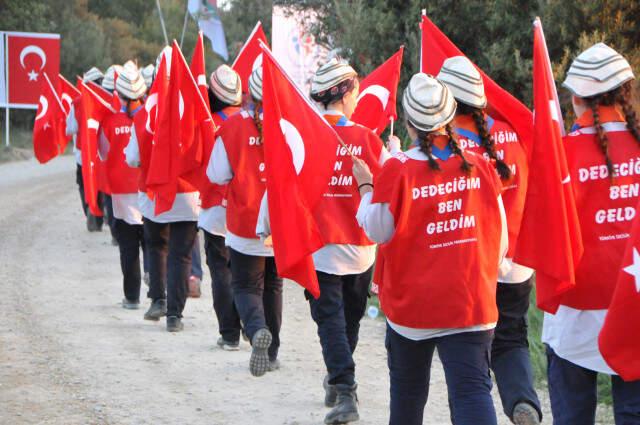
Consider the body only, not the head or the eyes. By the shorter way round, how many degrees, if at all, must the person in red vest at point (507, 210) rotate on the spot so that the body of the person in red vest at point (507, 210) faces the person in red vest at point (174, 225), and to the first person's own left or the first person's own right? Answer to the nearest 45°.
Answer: approximately 45° to the first person's own left

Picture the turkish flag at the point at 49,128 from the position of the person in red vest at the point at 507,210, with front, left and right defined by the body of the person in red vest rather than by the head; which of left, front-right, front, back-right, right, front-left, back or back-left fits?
front-left

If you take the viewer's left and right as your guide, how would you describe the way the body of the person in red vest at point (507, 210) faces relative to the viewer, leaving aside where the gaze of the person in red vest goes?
facing away from the viewer

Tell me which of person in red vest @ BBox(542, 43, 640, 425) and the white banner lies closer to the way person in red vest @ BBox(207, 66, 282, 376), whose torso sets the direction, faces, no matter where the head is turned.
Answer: the white banner

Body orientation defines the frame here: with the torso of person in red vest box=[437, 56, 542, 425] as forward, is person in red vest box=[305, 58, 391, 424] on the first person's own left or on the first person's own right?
on the first person's own left

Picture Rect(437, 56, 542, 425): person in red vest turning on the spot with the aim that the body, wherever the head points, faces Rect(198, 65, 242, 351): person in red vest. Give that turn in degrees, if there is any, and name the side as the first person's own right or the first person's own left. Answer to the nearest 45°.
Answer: approximately 45° to the first person's own left

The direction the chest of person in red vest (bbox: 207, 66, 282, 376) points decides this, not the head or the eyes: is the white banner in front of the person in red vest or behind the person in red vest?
in front

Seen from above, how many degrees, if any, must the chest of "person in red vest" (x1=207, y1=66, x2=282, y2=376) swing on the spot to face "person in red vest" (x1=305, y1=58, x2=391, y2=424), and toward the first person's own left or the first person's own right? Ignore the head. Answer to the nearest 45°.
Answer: approximately 135° to the first person's own right

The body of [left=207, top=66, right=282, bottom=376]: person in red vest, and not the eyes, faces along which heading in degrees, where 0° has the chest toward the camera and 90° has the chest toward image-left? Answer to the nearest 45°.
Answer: approximately 180°

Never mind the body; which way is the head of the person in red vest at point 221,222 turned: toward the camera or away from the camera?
away from the camera

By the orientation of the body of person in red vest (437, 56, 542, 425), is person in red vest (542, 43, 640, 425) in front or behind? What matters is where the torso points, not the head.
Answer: behind

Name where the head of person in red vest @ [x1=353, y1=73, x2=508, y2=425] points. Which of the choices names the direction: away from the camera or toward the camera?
away from the camera

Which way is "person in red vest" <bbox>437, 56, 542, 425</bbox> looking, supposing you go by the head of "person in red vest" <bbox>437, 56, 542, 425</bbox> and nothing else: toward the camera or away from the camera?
away from the camera

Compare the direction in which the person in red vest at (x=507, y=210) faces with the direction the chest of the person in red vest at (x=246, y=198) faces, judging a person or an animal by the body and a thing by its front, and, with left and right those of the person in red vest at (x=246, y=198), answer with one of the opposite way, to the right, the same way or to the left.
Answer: the same way

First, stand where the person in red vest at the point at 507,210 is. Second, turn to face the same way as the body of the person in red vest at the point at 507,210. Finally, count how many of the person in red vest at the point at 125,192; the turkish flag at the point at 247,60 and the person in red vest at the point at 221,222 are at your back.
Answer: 0
